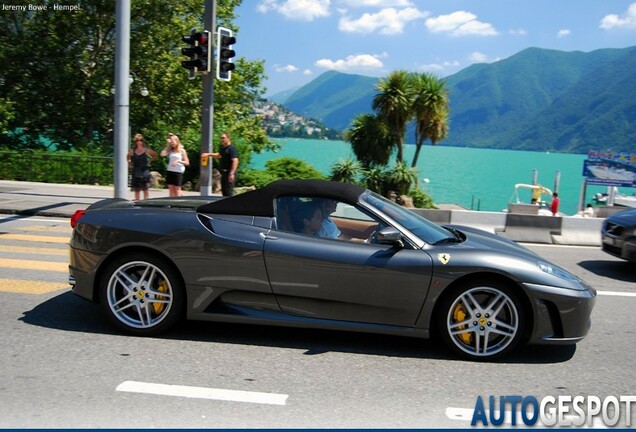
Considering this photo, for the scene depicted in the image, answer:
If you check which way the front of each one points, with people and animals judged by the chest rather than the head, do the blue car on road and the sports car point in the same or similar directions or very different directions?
very different directions

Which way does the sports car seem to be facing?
to the viewer's right

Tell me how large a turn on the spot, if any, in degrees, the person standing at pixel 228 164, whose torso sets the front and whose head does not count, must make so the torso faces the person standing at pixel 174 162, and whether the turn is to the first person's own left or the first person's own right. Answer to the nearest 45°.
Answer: approximately 45° to the first person's own right

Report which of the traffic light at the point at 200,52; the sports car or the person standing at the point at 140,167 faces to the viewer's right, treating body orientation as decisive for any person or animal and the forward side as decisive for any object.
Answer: the sports car

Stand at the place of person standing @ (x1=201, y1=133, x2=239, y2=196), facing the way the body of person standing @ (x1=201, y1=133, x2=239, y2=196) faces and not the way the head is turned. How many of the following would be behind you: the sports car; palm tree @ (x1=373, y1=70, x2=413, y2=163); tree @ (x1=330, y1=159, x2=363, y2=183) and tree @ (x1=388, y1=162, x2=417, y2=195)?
3

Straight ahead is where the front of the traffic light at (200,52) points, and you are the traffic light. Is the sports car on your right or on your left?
on your left

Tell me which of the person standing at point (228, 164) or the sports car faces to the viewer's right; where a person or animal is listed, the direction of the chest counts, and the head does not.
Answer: the sports car

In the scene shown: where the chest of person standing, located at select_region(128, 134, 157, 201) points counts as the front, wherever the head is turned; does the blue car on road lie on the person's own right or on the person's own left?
on the person's own left

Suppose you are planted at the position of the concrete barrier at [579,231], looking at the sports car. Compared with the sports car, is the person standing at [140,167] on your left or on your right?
right

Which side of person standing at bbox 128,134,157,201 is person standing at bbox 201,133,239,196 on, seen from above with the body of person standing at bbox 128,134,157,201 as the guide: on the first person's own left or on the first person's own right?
on the first person's own left
